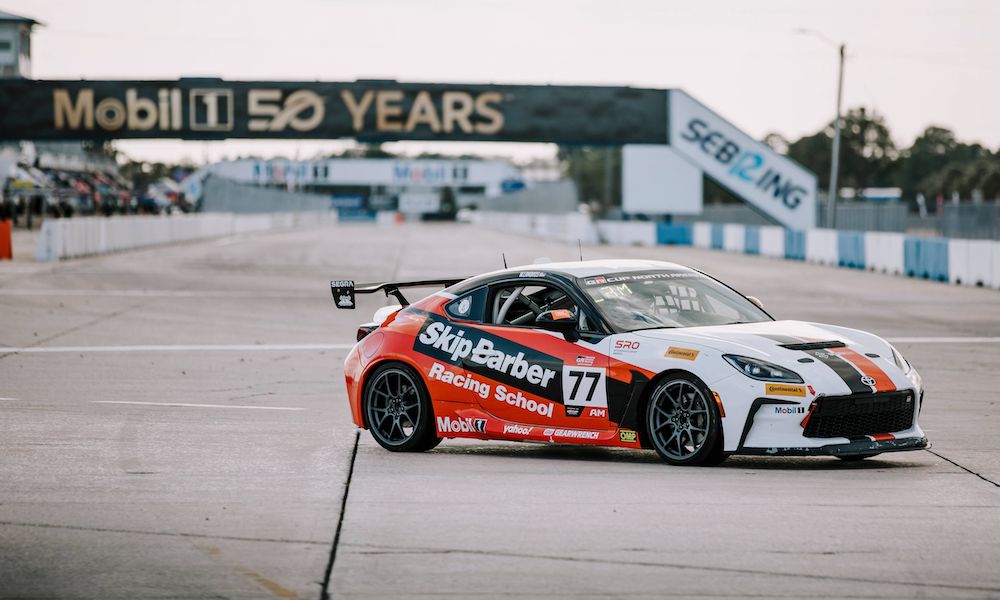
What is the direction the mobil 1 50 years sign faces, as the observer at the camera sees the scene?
facing the viewer

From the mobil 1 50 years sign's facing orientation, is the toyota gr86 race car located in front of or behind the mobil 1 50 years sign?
in front

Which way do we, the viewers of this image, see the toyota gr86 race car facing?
facing the viewer and to the right of the viewer

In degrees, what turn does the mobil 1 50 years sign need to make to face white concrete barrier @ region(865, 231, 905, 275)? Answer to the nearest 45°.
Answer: approximately 45° to its left

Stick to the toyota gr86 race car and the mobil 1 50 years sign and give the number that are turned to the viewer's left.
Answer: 0

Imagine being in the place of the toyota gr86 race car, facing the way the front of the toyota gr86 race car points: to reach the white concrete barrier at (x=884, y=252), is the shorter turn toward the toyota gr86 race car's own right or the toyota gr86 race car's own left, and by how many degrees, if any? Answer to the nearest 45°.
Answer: approximately 135° to the toyota gr86 race car's own left

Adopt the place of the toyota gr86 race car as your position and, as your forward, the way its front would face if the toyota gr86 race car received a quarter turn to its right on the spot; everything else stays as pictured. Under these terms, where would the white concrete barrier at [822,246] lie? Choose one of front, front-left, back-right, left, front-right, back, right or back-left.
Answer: back-right

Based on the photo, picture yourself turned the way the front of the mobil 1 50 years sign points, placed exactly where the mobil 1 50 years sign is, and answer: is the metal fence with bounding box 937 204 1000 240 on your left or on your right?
on your left

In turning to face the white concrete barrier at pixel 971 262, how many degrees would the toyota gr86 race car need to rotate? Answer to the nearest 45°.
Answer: approximately 135° to its left
